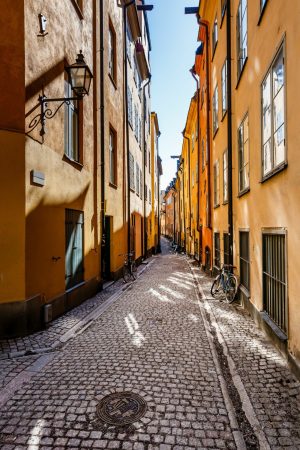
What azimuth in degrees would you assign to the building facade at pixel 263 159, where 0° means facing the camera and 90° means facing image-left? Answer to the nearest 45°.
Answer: approximately 90°

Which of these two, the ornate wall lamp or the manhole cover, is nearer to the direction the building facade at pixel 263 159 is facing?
the ornate wall lamp

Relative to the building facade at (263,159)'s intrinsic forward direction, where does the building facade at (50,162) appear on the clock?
the building facade at (50,162) is roughly at 12 o'clock from the building facade at (263,159).

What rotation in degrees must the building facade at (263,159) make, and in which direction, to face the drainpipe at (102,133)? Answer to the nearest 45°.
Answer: approximately 45° to its right

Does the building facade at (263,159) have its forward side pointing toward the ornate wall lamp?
yes

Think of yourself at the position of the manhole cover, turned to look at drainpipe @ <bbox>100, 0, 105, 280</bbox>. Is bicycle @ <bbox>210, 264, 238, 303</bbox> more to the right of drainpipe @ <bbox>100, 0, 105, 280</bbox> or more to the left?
right

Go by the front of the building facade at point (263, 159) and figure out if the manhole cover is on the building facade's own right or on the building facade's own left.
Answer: on the building facade's own left
